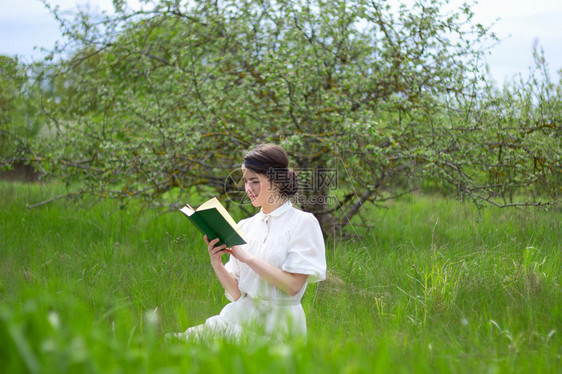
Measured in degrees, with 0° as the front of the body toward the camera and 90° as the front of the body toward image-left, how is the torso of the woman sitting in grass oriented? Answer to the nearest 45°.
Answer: approximately 45°

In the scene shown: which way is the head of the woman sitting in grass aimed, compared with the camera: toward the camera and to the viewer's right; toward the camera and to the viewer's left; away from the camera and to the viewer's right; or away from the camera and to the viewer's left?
toward the camera and to the viewer's left

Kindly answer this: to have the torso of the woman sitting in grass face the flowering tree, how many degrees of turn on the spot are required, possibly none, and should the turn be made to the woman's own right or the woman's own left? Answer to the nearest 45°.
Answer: approximately 135° to the woman's own right
